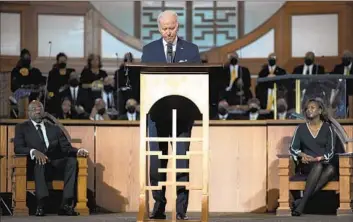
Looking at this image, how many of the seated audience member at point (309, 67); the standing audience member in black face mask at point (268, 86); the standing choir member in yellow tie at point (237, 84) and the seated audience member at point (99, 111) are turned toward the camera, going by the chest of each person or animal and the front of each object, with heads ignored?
4

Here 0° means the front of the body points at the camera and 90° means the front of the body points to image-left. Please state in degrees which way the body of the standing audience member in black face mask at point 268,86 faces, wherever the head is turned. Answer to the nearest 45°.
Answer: approximately 0°

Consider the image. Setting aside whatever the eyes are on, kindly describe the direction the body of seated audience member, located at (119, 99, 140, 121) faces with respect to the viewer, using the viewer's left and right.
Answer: facing the viewer

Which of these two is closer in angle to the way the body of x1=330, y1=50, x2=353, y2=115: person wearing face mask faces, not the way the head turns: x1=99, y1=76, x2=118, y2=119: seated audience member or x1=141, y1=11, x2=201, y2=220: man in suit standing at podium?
the man in suit standing at podium

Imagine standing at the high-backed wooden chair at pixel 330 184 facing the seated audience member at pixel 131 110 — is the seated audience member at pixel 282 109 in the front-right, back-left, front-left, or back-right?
front-right

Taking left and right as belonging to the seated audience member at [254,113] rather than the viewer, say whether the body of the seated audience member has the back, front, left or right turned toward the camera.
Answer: front

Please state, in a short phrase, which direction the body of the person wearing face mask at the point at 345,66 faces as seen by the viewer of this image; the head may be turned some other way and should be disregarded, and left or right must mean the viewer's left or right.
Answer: facing the viewer

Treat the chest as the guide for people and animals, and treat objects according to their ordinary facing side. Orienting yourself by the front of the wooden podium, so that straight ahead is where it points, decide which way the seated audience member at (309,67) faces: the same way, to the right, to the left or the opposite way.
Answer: the same way

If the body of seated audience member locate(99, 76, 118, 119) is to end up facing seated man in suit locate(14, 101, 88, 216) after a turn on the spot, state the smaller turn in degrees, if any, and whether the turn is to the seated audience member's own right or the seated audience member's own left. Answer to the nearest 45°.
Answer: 0° — they already face them

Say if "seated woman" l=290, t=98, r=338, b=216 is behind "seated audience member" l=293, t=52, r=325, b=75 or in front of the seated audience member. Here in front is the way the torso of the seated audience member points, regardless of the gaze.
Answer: in front

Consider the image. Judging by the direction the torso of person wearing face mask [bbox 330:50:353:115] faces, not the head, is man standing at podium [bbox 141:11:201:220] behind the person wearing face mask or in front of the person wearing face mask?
in front

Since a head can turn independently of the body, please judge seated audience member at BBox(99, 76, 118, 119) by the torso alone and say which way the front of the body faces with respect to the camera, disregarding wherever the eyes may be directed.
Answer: toward the camera

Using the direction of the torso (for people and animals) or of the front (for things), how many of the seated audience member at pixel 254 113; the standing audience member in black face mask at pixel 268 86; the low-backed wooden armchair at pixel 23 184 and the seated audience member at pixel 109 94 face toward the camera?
4

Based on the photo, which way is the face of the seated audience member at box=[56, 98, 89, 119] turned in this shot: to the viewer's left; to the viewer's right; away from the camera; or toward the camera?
toward the camera

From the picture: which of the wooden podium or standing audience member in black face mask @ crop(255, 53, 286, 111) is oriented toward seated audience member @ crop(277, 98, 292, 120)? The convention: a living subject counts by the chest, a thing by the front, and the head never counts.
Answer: standing audience member in black face mask @ crop(255, 53, 286, 111)

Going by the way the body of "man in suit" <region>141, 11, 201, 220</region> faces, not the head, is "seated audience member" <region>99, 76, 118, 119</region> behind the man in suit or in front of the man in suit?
behind

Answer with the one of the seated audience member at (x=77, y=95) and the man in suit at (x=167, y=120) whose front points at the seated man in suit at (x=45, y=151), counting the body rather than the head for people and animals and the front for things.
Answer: the seated audience member
